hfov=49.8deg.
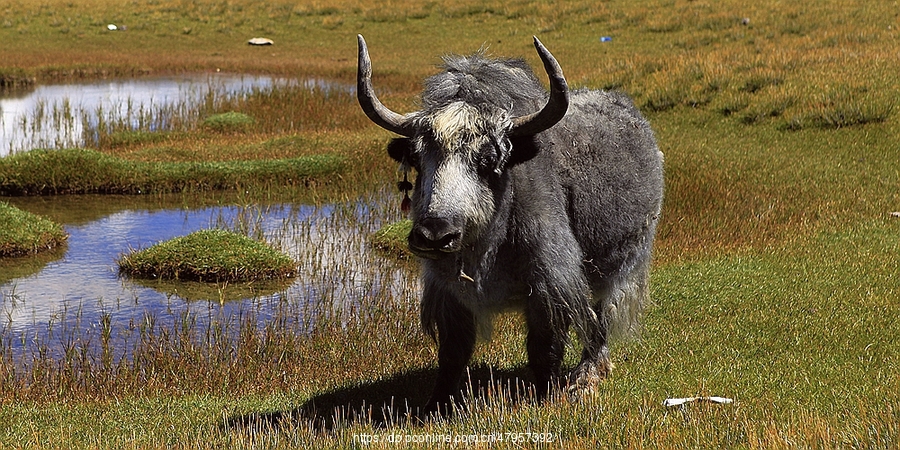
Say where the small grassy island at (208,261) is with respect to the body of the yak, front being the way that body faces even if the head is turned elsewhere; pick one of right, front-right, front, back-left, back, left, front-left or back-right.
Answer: right

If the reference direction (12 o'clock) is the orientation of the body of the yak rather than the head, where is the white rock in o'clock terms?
The white rock is roughly at 4 o'clock from the yak.

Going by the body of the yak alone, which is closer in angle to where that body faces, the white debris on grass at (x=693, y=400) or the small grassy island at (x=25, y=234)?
the small grassy island

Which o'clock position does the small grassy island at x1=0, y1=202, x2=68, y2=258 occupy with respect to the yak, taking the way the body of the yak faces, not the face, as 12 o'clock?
The small grassy island is roughly at 3 o'clock from the yak.

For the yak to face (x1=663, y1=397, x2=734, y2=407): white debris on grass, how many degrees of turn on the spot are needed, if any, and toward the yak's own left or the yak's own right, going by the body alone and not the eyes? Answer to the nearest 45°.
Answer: approximately 135° to the yak's own left

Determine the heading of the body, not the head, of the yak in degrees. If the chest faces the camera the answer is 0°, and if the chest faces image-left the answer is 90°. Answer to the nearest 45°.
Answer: approximately 45°

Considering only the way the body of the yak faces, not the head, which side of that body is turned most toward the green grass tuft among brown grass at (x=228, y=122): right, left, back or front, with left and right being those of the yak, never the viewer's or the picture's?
right
